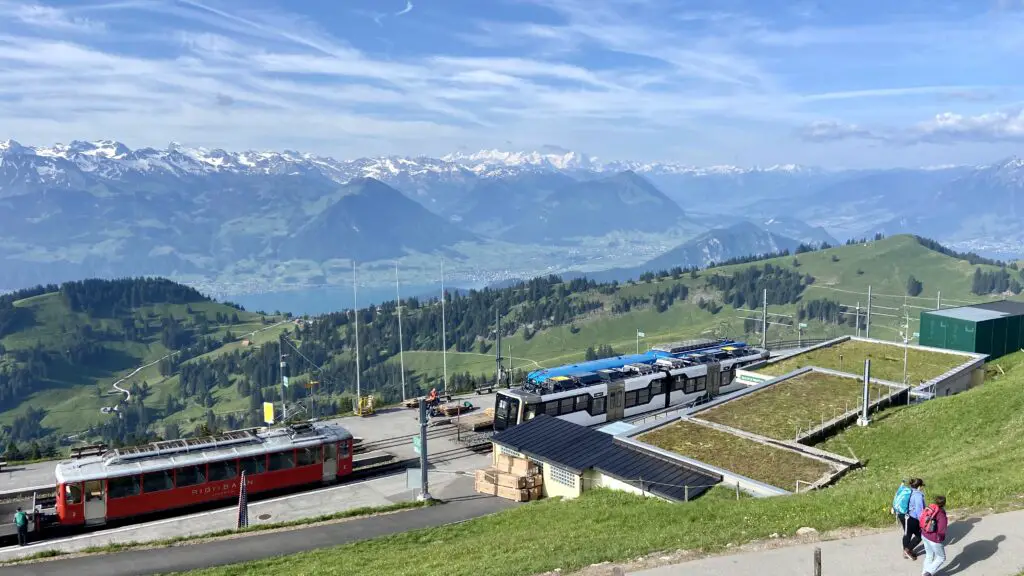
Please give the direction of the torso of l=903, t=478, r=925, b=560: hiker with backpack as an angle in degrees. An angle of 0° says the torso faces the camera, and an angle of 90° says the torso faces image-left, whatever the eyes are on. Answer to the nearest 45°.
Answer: approximately 270°

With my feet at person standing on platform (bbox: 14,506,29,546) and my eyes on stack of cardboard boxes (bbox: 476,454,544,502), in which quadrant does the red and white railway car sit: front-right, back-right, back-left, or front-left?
front-left

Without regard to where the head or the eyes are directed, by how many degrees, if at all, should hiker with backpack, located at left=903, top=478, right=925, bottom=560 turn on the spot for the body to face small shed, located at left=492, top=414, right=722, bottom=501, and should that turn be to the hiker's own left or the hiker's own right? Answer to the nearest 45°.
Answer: approximately 135° to the hiker's own left

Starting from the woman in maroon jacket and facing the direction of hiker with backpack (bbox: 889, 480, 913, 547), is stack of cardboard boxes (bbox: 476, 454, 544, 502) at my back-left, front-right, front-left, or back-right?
front-left

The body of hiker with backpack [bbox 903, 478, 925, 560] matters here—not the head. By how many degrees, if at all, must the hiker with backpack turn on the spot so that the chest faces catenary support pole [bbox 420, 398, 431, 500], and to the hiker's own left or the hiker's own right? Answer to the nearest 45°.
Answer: approximately 135° to the hiker's own left

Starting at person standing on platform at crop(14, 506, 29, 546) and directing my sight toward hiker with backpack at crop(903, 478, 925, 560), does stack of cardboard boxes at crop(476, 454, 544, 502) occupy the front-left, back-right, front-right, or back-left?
front-left

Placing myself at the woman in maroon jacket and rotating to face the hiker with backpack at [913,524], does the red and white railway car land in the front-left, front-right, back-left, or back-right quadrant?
front-left

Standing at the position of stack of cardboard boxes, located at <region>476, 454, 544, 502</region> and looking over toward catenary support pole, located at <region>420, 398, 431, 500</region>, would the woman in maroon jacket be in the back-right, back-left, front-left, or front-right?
back-left

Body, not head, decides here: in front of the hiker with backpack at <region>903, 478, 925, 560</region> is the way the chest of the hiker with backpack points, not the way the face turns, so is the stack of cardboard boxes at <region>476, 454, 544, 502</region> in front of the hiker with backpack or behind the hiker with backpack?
behind
